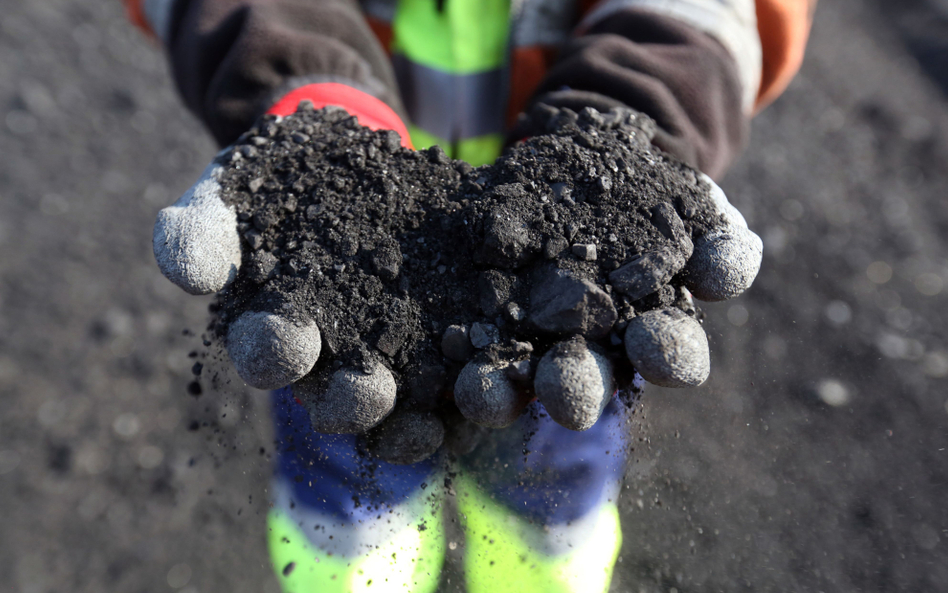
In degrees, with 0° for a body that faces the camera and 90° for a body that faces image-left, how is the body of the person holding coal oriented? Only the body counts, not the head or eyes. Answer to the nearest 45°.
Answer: approximately 0°
